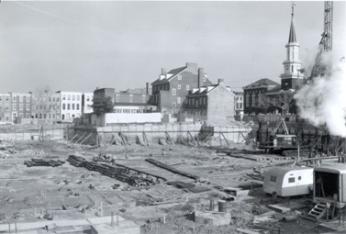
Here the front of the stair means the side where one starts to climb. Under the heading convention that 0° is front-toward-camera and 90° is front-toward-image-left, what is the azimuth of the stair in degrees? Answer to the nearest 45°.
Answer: approximately 45°

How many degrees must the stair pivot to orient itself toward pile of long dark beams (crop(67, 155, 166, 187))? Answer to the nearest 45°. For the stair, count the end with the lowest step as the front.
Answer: approximately 90° to its right

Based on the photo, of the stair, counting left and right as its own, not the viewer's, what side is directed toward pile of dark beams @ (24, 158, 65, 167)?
right

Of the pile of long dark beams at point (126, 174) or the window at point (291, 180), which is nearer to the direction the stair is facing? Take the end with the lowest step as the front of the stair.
the pile of long dark beams

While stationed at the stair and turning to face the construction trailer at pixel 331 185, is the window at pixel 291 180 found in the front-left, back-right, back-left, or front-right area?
front-left

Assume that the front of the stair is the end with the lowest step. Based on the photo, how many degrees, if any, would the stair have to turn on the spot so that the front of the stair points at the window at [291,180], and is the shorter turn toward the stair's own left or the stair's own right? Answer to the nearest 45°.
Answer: approximately 90° to the stair's own right
